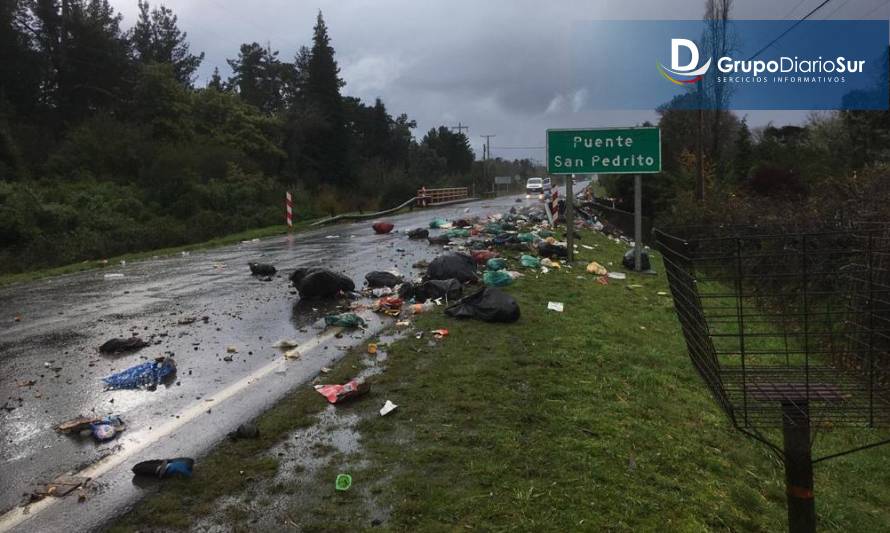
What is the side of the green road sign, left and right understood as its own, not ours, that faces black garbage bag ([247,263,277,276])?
right

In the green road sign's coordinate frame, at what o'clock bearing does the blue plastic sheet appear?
The blue plastic sheet is roughly at 1 o'clock from the green road sign.

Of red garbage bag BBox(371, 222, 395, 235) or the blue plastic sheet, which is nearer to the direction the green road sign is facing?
the blue plastic sheet

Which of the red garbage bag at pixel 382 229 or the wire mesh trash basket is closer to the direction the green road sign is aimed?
the wire mesh trash basket

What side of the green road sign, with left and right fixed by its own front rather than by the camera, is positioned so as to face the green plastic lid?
front

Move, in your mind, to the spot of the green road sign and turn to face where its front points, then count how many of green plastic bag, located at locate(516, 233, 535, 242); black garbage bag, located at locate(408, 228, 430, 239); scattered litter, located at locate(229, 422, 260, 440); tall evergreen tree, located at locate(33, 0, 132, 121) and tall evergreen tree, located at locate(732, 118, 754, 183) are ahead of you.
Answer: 1

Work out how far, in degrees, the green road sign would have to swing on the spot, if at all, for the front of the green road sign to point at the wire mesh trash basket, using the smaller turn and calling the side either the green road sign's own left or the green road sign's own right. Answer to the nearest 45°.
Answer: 0° — it already faces it

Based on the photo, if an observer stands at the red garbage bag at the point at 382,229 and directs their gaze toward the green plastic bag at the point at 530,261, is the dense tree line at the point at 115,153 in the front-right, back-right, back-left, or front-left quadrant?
back-right

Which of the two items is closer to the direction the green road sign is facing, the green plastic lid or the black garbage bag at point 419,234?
the green plastic lid

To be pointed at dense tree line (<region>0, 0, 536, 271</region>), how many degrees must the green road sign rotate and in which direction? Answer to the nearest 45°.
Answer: approximately 135° to its right

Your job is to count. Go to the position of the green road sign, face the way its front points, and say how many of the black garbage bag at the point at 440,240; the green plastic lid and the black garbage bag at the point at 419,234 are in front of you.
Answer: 1

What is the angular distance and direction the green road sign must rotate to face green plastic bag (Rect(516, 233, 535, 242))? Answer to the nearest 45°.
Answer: approximately 135° to its right

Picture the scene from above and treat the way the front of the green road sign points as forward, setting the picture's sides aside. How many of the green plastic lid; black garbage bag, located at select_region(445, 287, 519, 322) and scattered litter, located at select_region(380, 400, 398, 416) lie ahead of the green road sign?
3

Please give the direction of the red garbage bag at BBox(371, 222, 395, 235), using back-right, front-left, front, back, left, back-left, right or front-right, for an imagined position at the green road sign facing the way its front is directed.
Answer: back-right

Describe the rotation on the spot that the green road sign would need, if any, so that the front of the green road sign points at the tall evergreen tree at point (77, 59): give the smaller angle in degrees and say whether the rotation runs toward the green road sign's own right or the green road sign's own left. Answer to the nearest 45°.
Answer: approximately 135° to the green road sign's own right

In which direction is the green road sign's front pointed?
toward the camera

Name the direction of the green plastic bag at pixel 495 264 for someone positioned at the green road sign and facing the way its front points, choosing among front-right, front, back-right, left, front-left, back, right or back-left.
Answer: front-right

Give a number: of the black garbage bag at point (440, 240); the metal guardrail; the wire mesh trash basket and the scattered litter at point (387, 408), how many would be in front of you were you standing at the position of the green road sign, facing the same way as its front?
2

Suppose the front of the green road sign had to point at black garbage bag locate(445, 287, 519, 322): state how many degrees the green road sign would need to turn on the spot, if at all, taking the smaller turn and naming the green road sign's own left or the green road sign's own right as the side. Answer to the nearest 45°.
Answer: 0° — it already faces it

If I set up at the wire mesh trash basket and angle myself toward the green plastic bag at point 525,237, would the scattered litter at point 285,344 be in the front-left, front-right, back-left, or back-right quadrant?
front-left
